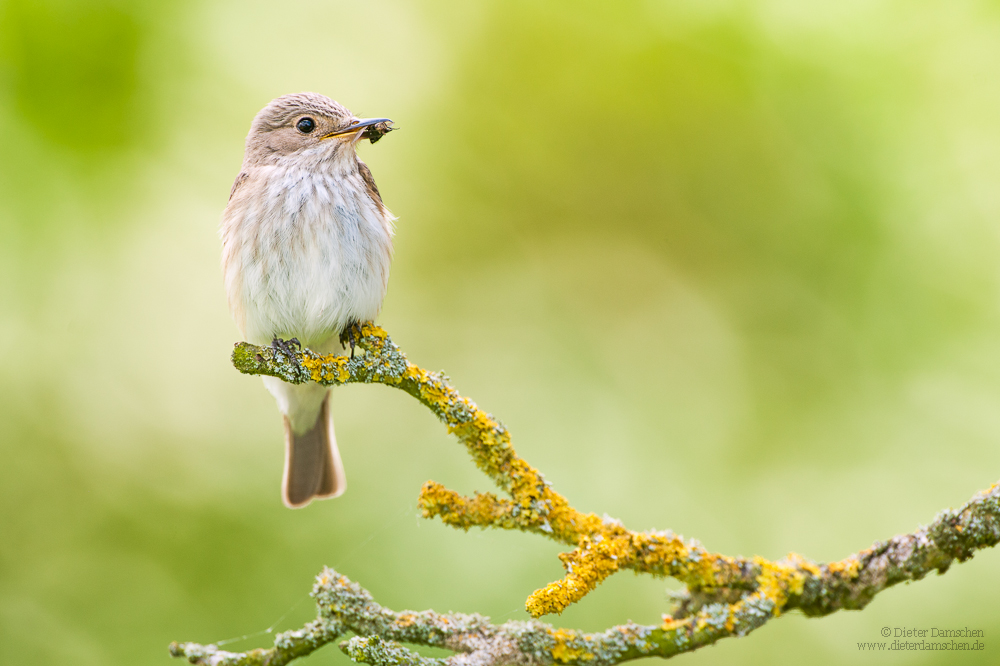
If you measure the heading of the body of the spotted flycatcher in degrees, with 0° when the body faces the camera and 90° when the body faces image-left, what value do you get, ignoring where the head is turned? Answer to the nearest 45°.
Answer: approximately 0°
